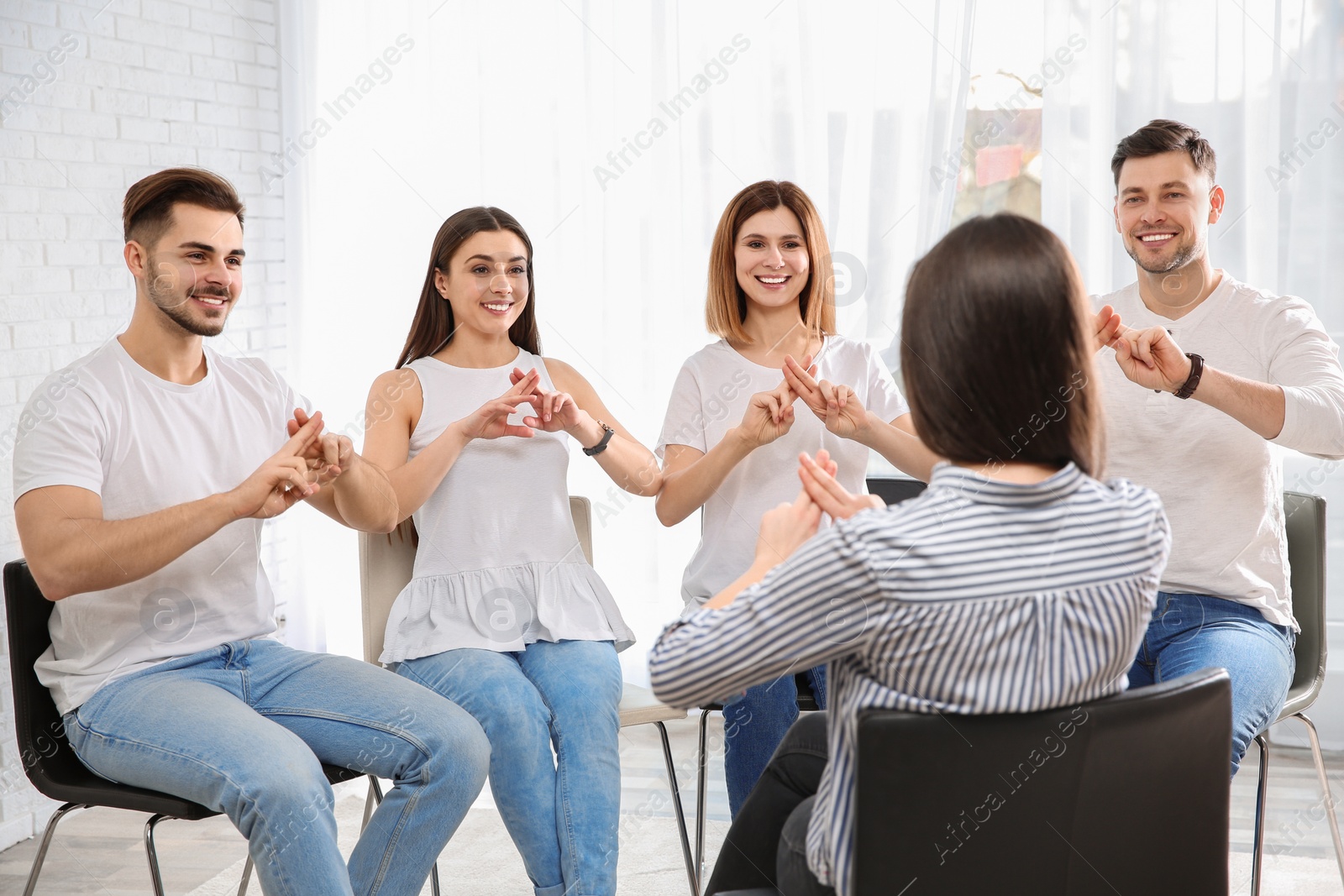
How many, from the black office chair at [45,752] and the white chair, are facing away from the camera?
0

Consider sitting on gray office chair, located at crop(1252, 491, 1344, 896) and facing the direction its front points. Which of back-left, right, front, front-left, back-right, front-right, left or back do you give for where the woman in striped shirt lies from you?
front-left

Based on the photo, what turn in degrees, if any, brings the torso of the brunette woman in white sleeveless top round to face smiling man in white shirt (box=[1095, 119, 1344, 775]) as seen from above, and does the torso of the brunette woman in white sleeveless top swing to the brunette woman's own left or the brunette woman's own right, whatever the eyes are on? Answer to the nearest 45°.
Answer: approximately 45° to the brunette woman's own left

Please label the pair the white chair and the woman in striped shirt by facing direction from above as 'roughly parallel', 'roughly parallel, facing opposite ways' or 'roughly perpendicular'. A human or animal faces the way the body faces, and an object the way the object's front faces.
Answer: roughly parallel, facing opposite ways

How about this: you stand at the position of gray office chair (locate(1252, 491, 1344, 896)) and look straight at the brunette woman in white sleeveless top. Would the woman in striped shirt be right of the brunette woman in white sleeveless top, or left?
left

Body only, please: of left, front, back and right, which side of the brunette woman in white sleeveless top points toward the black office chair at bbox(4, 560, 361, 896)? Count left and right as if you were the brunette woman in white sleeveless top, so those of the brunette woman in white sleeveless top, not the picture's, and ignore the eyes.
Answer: right

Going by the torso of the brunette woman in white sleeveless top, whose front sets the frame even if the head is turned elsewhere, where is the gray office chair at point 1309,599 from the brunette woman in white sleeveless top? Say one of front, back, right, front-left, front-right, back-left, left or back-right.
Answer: front-left

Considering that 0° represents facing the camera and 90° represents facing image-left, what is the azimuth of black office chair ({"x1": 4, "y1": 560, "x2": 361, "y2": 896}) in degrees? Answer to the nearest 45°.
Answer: approximately 315°

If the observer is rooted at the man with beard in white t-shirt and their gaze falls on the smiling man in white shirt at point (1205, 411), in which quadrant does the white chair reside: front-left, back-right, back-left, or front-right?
front-left

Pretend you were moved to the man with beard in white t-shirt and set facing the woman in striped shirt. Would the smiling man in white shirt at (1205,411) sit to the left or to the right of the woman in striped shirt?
left

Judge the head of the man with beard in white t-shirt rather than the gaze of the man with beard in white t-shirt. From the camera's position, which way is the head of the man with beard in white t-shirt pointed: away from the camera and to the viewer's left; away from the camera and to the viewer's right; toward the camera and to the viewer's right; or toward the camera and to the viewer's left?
toward the camera and to the viewer's right

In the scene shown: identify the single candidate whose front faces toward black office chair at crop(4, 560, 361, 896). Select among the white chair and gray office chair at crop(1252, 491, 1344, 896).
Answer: gray office chair at crop(1252, 491, 1344, 896)

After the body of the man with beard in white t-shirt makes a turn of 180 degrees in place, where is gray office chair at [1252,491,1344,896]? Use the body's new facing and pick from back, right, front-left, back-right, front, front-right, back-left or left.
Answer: back-right

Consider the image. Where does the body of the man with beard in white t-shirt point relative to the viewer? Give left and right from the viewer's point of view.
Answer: facing the viewer and to the right of the viewer

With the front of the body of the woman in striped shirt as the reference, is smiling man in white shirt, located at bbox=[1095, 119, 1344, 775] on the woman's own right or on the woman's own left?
on the woman's own right

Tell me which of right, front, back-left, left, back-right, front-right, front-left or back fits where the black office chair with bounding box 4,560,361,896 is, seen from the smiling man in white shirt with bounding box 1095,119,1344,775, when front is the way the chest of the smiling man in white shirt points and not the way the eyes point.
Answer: front

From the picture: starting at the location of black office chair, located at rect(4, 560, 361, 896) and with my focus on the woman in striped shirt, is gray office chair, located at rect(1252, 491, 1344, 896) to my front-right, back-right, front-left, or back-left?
front-left

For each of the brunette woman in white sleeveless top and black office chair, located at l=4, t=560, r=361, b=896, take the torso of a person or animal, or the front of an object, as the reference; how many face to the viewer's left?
0

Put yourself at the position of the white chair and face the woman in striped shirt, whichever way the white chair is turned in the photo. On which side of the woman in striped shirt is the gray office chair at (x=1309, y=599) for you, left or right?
left

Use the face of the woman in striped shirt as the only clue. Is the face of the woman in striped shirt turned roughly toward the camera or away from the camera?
away from the camera

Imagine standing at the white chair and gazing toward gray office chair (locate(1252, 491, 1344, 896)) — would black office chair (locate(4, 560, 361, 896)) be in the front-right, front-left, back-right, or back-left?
back-right

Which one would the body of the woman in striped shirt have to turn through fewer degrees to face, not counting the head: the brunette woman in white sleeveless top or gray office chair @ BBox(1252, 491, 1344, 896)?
the brunette woman in white sleeveless top
